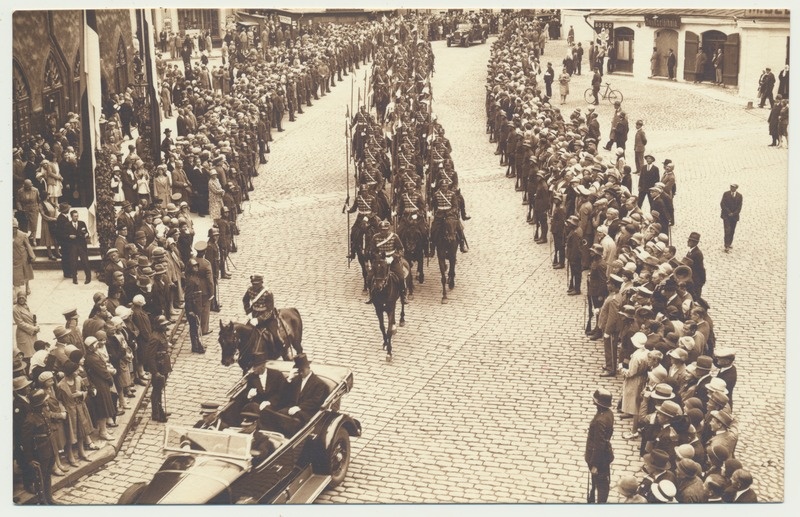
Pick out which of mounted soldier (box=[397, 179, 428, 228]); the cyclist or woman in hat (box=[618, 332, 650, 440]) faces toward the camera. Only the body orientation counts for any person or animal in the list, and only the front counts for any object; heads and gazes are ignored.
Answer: the mounted soldier

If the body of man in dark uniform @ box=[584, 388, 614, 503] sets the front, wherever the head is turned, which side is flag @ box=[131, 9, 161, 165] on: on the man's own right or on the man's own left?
on the man's own right

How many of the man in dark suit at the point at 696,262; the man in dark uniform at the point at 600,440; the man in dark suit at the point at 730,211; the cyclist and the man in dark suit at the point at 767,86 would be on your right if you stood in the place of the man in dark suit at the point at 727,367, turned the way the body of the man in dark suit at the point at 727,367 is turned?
4

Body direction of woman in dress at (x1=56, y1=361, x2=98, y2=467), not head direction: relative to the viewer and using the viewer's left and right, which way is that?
facing the viewer and to the right of the viewer

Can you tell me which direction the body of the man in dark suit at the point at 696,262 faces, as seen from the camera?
to the viewer's left

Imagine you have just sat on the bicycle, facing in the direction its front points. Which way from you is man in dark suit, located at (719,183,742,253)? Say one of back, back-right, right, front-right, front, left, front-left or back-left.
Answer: left

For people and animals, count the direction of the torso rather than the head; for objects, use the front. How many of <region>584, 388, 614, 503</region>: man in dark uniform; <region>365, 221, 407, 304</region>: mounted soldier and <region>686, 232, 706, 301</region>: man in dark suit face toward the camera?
1

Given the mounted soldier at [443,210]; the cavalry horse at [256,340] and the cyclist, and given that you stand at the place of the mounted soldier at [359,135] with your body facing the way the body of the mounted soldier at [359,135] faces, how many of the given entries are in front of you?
2

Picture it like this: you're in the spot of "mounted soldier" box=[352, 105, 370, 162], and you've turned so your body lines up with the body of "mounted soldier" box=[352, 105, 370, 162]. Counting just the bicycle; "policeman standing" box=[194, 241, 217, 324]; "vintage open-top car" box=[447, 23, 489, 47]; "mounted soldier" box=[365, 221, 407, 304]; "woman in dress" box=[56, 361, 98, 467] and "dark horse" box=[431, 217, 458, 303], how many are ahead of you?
4

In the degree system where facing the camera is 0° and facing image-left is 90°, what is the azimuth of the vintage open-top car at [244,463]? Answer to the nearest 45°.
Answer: approximately 45°

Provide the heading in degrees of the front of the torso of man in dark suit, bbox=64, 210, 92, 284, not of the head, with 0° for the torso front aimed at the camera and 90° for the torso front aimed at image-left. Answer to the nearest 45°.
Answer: approximately 0°

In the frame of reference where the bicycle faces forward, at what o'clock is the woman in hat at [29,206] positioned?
The woman in hat is roughly at 10 o'clock from the bicycle.

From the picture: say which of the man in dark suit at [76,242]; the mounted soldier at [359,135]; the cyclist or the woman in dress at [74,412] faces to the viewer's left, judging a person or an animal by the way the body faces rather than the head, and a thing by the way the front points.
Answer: the cyclist

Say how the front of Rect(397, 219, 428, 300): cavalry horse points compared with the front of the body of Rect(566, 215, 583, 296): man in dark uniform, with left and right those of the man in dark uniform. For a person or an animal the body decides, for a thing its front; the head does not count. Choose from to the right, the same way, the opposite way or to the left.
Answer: to the left

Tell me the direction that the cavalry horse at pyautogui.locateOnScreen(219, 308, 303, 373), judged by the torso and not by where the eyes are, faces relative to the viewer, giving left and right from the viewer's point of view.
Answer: facing the viewer and to the left of the viewer

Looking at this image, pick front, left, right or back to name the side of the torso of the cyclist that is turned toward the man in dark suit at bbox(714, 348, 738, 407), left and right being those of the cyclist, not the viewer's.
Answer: left

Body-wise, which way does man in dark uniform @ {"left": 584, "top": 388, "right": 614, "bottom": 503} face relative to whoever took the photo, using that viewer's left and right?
facing to the left of the viewer

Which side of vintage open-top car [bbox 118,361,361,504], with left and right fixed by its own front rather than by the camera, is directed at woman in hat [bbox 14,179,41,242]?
right

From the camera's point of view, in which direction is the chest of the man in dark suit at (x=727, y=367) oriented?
to the viewer's left
